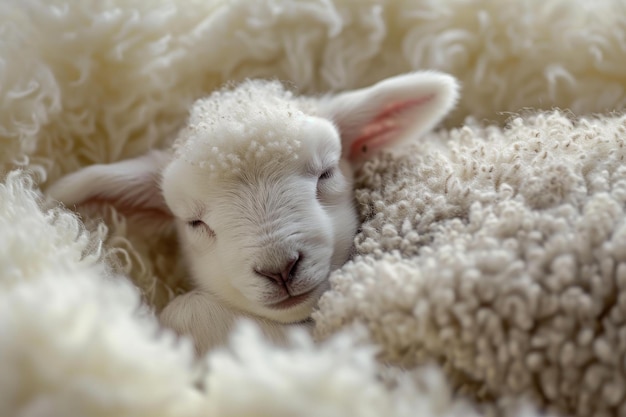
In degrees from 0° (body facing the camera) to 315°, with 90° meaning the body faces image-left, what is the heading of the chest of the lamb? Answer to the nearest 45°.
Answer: approximately 0°
